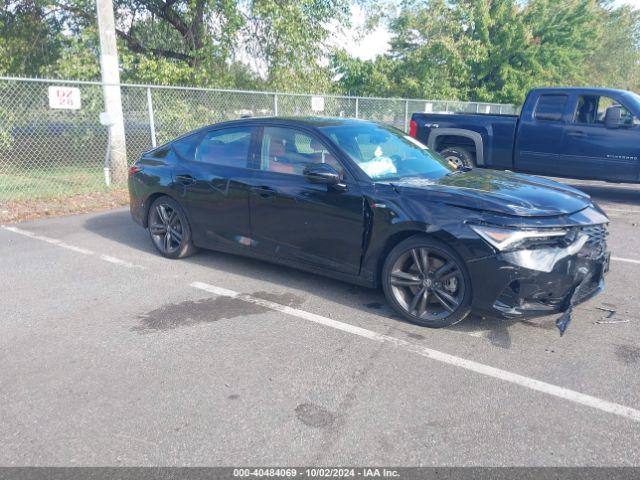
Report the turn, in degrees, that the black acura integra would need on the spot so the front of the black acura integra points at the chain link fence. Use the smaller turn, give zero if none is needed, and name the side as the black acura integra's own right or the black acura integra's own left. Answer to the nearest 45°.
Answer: approximately 180°

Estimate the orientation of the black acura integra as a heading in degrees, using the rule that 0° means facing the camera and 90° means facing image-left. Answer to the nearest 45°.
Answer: approximately 315°

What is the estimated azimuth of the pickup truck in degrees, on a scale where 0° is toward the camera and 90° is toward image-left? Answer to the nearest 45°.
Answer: approximately 270°

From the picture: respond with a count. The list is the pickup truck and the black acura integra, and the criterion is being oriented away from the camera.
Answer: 0

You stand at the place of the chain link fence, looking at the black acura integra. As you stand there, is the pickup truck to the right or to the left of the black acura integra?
left

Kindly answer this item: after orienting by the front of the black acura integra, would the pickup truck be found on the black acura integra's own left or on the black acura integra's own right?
on the black acura integra's own left

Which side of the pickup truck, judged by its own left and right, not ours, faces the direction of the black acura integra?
right

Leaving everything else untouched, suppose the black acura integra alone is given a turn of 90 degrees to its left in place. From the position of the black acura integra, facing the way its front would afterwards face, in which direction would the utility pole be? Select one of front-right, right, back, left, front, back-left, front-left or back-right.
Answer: left

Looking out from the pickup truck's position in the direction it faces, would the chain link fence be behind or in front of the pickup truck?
behind

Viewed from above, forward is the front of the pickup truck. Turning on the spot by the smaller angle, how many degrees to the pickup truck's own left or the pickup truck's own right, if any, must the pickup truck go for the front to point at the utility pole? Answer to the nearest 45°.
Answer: approximately 180°
